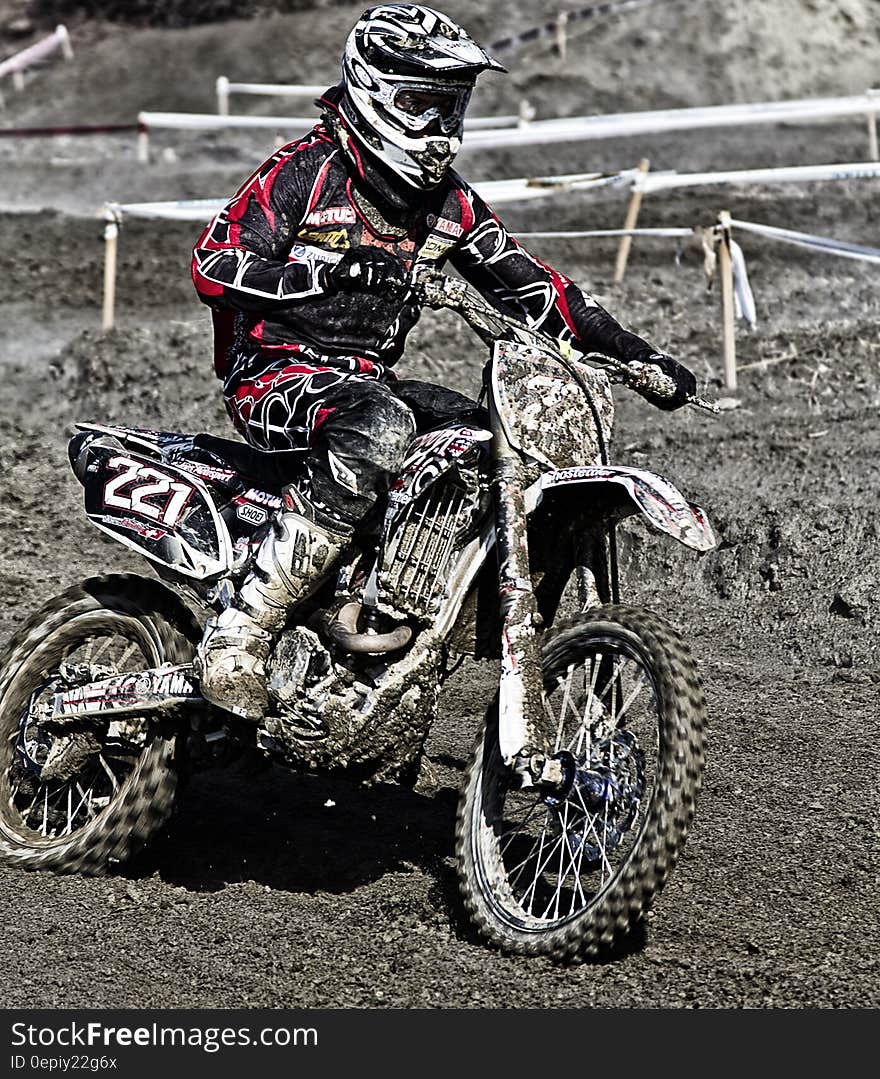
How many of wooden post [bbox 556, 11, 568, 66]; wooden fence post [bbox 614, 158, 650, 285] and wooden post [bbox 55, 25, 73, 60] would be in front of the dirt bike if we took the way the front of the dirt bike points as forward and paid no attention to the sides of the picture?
0

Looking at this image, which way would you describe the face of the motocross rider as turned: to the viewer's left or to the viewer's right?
to the viewer's right

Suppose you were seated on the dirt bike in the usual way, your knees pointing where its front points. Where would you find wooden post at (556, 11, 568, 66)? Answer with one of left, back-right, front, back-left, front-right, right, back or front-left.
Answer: back-left

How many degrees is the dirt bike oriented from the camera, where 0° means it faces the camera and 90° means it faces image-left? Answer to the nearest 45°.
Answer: approximately 315°

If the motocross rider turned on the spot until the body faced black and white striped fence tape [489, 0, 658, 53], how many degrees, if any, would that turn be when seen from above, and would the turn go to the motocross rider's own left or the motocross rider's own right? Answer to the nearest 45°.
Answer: approximately 135° to the motocross rider's own left

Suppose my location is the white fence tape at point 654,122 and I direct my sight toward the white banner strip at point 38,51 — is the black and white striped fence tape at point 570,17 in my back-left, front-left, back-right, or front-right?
front-right

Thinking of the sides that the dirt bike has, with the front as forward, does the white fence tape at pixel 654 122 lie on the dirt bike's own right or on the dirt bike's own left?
on the dirt bike's own left

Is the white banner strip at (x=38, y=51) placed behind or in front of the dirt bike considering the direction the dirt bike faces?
behind

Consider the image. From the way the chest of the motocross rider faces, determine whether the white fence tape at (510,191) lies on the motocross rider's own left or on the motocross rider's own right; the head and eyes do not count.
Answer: on the motocross rider's own left

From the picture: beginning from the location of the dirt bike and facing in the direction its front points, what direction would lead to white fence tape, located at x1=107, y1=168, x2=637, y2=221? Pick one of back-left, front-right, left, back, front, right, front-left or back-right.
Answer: back-left

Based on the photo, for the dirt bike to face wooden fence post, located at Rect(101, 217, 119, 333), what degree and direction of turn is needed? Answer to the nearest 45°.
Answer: approximately 135° to its left

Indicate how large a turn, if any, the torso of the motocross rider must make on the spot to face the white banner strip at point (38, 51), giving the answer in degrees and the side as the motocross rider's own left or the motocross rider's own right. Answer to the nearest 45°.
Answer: approximately 135° to the motocross rider's own left

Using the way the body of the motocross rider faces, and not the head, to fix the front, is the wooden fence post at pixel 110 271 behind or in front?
behind

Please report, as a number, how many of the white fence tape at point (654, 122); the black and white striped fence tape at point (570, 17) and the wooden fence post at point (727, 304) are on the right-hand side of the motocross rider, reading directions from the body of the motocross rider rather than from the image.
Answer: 0

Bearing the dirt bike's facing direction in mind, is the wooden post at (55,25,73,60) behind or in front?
behind
